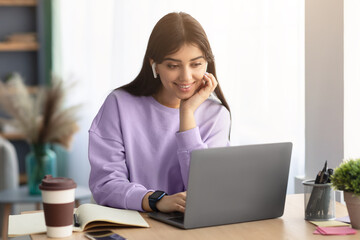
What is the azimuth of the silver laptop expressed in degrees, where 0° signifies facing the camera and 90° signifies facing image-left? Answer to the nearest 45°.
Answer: approximately 135°

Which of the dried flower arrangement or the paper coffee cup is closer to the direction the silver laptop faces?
the dried flower arrangement

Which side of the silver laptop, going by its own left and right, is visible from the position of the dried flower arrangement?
front

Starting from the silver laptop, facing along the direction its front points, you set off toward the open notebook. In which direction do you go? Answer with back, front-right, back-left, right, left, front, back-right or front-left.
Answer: front-left

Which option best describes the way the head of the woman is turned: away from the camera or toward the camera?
toward the camera
